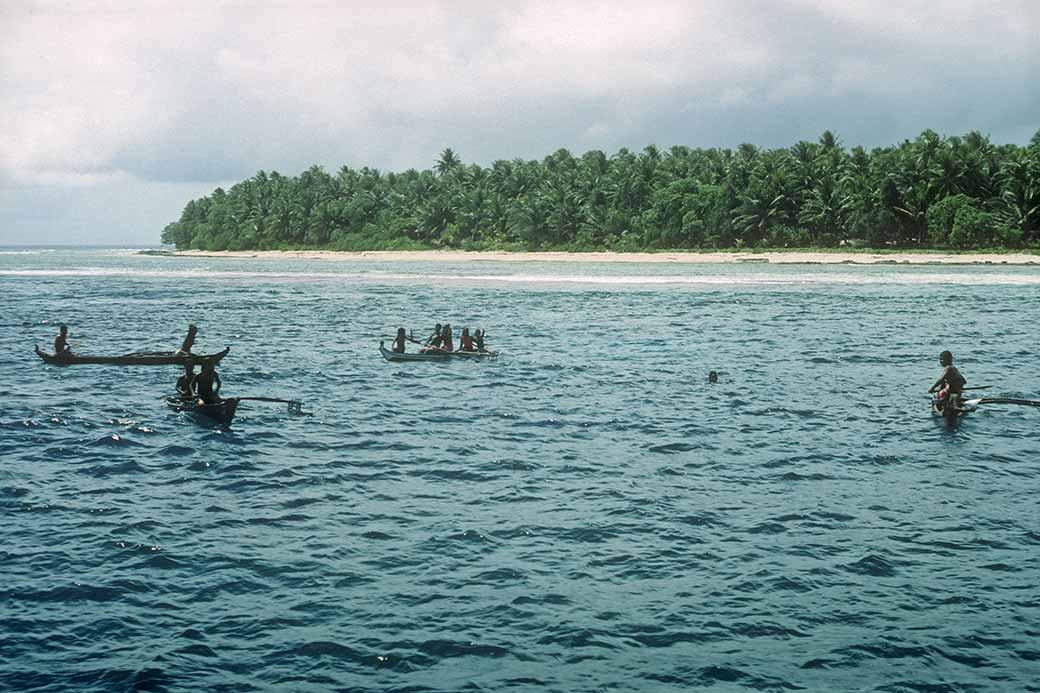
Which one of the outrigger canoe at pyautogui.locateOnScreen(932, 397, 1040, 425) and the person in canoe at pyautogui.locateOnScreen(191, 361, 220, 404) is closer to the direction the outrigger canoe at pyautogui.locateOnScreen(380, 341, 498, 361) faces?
the person in canoe

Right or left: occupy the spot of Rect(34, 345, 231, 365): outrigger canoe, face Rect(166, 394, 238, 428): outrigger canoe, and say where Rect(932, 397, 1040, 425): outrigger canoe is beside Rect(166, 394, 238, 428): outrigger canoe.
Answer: left

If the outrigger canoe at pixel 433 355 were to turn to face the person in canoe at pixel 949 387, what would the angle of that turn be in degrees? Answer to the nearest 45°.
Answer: approximately 135° to its left

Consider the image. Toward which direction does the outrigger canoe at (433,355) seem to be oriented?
to the viewer's left

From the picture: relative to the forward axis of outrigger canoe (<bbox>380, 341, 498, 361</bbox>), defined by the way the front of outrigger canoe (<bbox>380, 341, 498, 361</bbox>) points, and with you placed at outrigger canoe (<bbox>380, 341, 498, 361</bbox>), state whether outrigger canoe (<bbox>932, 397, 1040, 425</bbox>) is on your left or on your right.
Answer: on your left

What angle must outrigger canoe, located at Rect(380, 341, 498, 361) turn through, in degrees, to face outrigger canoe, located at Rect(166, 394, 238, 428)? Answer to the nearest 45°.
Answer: approximately 90° to its left

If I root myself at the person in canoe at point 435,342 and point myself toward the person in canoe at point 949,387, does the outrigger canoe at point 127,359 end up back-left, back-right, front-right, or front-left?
back-right

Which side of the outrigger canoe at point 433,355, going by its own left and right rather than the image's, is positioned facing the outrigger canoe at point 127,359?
front
